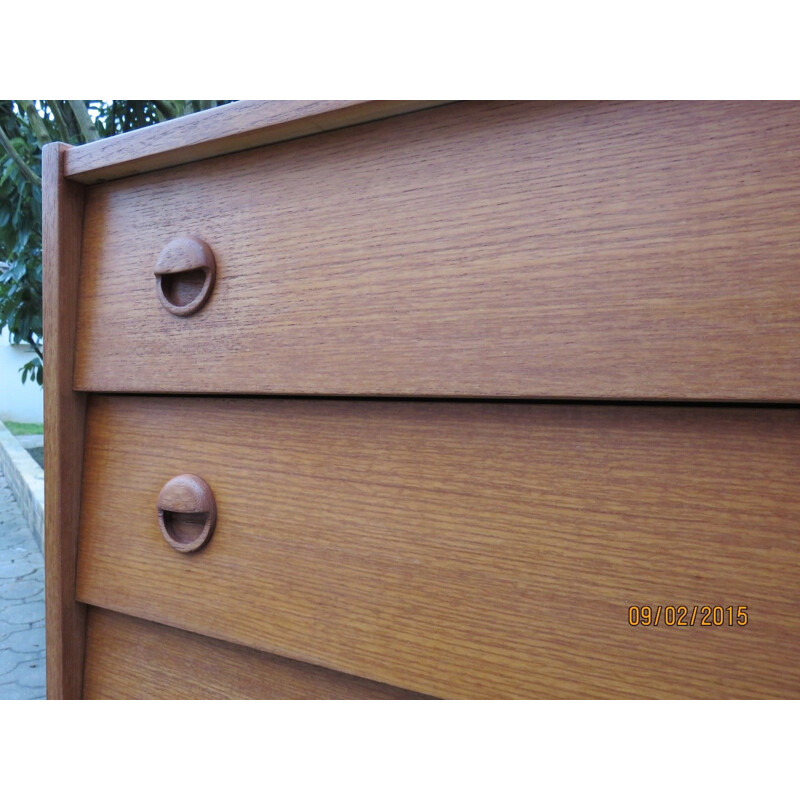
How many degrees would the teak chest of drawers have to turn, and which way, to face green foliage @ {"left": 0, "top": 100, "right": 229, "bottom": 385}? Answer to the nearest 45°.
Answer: approximately 90° to its right

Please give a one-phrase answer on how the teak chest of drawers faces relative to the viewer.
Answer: facing the viewer and to the left of the viewer
